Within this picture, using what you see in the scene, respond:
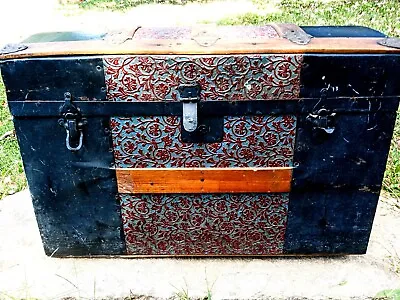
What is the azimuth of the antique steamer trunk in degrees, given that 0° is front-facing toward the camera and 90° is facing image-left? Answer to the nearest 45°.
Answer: approximately 0°
